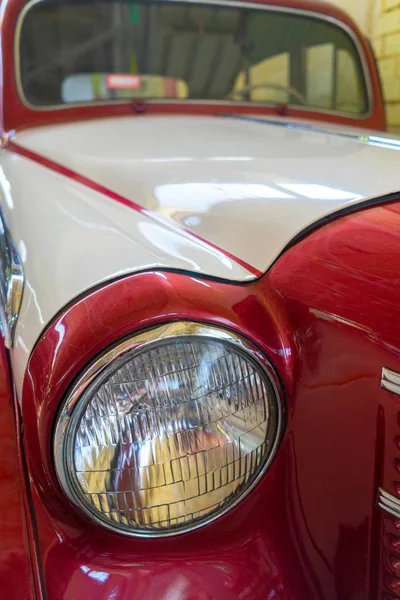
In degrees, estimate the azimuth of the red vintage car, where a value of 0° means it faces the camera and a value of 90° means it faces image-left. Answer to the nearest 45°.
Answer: approximately 315°
